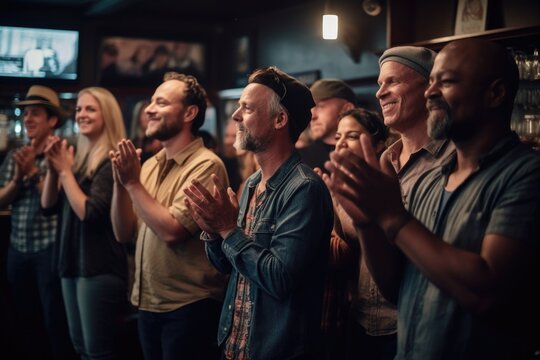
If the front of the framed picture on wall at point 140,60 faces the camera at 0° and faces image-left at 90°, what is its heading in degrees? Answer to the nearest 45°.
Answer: approximately 0°

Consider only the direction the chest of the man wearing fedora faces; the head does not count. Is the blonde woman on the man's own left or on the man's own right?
on the man's own left

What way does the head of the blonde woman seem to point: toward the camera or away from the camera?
toward the camera

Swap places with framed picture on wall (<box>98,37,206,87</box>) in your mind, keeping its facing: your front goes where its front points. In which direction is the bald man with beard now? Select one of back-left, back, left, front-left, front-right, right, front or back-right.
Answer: front

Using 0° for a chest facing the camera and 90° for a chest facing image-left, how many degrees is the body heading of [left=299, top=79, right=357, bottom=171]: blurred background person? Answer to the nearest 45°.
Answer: approximately 45°

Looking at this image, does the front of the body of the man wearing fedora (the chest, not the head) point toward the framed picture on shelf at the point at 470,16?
no

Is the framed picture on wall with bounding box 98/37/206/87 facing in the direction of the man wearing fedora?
yes

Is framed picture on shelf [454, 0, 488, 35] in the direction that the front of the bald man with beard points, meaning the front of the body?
no

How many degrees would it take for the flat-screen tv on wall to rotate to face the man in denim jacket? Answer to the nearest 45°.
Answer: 0° — it already faces them

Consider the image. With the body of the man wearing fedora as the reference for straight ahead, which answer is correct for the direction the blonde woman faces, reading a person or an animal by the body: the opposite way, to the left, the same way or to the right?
the same way

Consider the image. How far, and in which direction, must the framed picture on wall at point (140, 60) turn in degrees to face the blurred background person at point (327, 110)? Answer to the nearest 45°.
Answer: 0° — it already faces them

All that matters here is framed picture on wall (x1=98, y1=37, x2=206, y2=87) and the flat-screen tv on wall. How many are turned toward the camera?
2

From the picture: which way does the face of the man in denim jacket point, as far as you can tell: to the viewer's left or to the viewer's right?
to the viewer's left

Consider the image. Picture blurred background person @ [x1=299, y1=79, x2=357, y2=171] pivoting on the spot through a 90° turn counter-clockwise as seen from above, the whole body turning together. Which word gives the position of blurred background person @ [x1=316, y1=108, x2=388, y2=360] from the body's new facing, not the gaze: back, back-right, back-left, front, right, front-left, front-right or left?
front-right

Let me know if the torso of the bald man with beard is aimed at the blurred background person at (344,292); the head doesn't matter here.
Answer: no
